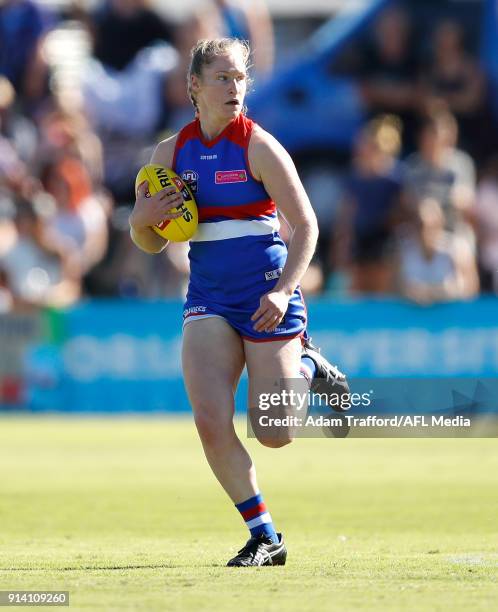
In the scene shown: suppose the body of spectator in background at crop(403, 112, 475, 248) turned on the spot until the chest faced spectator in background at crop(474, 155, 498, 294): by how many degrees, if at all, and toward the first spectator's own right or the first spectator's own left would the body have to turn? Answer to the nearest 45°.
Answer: approximately 135° to the first spectator's own left

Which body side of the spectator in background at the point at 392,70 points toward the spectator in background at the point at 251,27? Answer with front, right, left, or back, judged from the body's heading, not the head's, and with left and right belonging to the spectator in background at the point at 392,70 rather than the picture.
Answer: right

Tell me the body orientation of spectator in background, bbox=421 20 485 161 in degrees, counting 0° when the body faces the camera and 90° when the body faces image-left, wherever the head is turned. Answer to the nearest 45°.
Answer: approximately 0°

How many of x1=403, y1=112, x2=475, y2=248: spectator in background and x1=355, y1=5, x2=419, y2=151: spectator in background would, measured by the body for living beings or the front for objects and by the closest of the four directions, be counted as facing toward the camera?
2

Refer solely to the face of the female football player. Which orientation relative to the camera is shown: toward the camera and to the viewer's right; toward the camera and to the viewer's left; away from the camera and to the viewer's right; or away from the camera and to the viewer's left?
toward the camera and to the viewer's right
